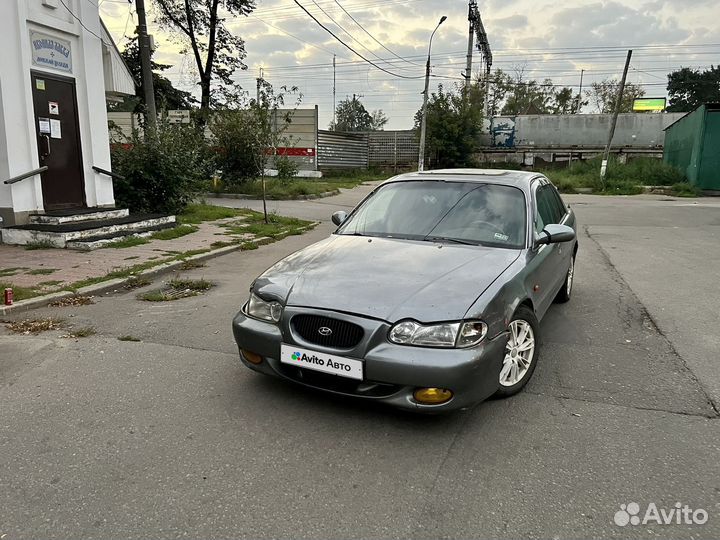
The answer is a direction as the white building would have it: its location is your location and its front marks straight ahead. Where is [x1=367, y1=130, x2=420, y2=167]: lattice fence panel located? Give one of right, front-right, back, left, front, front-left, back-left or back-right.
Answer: left

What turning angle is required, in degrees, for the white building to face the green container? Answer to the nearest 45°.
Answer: approximately 45° to its left

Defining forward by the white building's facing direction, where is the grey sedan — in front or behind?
in front

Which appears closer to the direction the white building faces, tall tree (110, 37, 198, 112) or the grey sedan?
the grey sedan

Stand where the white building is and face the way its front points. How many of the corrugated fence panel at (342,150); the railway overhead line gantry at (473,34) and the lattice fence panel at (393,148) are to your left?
3

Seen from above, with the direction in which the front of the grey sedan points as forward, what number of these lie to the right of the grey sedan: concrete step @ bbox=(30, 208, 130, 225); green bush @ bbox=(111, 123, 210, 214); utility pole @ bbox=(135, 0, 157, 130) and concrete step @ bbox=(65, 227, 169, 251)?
4

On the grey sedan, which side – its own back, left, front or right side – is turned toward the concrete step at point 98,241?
right

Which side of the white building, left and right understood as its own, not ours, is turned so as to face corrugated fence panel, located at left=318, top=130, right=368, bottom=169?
left

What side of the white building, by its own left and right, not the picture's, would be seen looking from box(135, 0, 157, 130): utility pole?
left

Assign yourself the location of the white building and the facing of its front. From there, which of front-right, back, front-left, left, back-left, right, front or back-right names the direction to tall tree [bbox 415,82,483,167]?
left

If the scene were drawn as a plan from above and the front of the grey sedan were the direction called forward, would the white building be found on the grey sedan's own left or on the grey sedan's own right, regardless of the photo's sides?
on the grey sedan's own right

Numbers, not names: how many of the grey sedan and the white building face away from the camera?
0

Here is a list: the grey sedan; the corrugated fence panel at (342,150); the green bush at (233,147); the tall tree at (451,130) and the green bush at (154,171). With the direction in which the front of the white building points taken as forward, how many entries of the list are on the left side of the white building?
4

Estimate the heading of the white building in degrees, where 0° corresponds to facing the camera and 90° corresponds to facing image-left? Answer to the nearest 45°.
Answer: approximately 315°

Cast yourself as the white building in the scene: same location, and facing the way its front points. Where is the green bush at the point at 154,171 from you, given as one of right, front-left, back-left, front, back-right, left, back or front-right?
left

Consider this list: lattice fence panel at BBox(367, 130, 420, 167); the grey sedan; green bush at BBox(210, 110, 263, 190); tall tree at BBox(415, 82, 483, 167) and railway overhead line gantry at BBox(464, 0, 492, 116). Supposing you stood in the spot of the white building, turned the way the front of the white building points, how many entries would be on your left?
4
